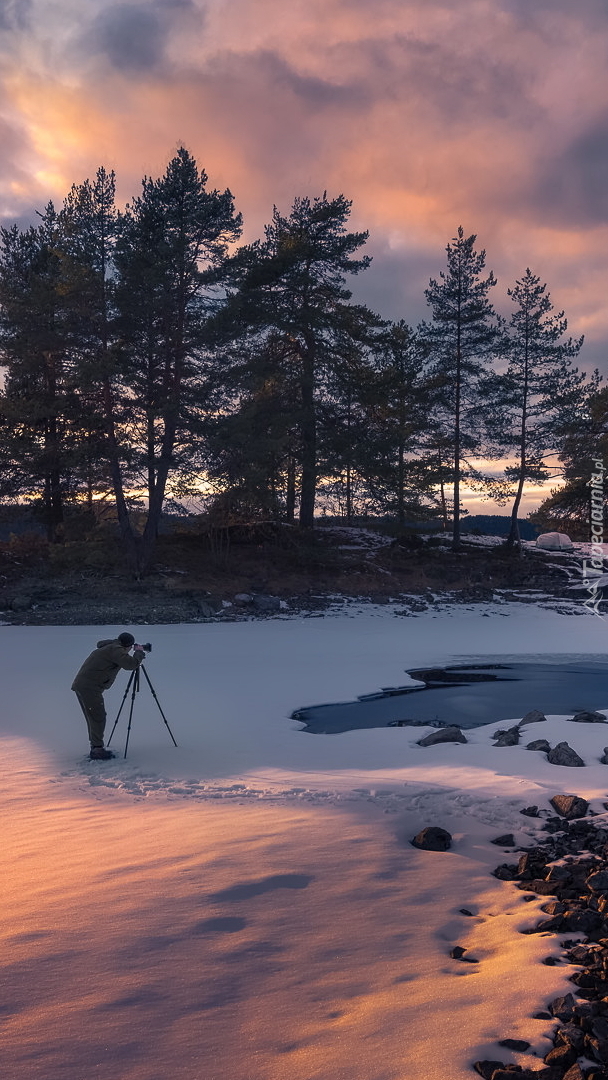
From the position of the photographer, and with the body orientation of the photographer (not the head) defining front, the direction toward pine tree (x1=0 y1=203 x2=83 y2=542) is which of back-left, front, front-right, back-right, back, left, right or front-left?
left

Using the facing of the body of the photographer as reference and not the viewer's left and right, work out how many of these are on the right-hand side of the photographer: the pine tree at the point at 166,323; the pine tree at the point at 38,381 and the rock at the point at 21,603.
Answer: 0

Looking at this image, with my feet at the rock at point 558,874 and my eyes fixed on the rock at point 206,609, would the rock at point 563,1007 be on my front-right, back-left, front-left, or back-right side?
back-left

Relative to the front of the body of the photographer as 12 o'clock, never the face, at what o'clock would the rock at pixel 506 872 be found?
The rock is roughly at 2 o'clock from the photographer.

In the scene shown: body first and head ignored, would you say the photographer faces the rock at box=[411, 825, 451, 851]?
no

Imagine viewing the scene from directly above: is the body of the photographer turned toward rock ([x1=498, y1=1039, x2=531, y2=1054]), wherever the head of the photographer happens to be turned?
no

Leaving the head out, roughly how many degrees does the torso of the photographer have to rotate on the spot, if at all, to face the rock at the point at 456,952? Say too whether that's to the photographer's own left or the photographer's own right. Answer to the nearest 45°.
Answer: approximately 90° to the photographer's own right

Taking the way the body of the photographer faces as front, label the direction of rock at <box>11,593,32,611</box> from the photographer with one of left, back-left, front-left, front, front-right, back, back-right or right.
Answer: left

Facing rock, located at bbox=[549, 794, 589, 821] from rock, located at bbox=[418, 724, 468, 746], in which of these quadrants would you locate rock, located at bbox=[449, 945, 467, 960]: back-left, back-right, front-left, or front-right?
front-right

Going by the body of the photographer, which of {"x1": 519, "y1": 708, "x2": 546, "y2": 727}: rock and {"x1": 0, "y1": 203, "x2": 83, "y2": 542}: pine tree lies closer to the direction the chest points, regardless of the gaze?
the rock

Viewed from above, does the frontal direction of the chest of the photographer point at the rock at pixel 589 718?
yes

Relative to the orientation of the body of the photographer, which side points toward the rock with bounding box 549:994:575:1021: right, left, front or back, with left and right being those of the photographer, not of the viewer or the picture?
right

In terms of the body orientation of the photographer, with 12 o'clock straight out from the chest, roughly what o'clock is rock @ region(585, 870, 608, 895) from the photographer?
The rock is roughly at 2 o'clock from the photographer.

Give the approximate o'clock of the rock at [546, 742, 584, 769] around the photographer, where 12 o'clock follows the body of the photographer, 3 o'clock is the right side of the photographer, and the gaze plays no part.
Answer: The rock is roughly at 1 o'clock from the photographer.

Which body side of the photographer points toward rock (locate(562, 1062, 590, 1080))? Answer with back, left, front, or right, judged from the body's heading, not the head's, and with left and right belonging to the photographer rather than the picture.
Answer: right

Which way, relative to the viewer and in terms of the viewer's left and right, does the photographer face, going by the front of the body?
facing to the right of the viewer
